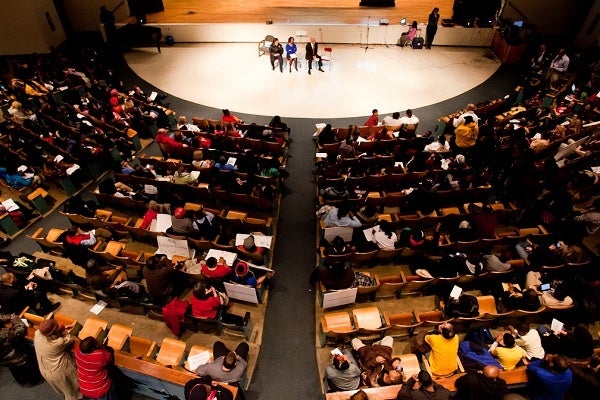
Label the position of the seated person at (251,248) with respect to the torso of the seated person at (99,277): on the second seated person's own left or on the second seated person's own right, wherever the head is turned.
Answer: on the second seated person's own right

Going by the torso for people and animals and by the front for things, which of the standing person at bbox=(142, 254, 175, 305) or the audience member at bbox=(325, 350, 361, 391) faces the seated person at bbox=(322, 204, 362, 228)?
the audience member

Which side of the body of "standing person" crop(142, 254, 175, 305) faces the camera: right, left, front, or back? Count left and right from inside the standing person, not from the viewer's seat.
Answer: back

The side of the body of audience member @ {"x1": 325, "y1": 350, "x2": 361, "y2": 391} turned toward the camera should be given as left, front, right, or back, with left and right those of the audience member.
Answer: back

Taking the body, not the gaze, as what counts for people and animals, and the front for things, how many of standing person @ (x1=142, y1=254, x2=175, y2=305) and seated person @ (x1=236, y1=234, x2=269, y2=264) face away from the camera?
2

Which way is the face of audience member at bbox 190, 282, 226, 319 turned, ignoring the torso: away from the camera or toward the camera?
away from the camera

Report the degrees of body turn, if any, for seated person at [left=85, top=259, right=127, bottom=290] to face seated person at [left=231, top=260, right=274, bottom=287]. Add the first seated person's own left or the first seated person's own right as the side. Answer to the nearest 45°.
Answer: approximately 90° to the first seated person's own right

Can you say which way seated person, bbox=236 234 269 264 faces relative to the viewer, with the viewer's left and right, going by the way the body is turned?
facing away from the viewer

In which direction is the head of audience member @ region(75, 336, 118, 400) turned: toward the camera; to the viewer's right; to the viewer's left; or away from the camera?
away from the camera

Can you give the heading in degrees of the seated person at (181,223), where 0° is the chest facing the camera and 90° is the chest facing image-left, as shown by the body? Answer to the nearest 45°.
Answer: approximately 180°

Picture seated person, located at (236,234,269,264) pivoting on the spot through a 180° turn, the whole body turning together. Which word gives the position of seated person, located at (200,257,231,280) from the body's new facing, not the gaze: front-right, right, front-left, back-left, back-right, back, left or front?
front-right

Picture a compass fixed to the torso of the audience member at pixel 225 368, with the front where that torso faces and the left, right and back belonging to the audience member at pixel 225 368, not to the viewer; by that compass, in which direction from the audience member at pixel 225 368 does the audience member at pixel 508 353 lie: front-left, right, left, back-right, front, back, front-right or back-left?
right

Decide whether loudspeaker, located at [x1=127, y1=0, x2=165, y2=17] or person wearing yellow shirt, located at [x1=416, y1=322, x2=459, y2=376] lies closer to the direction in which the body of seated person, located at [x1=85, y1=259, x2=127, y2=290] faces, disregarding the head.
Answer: the loudspeaker

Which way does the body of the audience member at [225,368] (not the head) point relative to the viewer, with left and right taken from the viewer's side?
facing away from the viewer

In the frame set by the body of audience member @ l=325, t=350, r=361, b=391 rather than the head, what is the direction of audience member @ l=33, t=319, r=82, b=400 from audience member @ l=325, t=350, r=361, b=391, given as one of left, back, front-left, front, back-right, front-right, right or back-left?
left

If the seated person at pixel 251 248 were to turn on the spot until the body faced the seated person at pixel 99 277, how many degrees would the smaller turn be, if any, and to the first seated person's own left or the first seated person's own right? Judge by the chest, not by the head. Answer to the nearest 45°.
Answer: approximately 90° to the first seated person's own left

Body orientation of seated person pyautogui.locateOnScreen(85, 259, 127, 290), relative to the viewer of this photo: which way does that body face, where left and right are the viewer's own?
facing away from the viewer and to the right of the viewer
